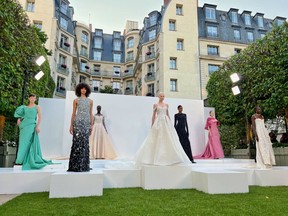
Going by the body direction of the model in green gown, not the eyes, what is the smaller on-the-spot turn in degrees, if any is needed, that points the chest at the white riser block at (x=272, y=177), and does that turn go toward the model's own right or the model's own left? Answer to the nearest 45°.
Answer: approximately 45° to the model's own left

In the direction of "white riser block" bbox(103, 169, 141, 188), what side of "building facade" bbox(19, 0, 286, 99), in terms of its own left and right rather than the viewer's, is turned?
front

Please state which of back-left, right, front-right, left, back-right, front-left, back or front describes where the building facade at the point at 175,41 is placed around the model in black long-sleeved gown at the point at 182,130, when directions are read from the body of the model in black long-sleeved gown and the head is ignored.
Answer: back

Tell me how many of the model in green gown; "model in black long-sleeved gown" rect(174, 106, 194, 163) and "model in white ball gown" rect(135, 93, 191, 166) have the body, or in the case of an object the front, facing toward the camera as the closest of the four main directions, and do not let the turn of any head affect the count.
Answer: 3

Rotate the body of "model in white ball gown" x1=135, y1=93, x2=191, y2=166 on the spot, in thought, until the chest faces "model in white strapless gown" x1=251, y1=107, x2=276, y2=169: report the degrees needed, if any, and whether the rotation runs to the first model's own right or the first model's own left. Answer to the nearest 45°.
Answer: approximately 90° to the first model's own left

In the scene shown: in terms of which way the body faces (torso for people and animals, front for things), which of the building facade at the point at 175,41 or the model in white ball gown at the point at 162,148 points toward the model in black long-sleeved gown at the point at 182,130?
the building facade

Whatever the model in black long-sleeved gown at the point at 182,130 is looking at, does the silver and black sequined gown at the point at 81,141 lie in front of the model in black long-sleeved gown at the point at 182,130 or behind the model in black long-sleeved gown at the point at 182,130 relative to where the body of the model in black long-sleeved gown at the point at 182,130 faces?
in front

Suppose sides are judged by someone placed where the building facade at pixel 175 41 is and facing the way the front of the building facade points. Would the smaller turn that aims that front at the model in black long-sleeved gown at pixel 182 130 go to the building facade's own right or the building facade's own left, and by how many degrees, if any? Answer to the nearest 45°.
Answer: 0° — it already faces them

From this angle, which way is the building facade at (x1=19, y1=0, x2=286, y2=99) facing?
toward the camera

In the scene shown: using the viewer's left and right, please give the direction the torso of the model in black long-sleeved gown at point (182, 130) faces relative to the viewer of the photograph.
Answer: facing the viewer

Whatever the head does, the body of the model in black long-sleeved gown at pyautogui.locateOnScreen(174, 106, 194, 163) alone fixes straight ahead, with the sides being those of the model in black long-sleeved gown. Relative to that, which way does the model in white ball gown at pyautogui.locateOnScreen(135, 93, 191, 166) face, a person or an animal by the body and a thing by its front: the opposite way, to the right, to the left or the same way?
the same way

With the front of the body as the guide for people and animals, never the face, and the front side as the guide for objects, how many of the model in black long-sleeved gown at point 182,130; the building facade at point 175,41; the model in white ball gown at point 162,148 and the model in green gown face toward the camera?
4

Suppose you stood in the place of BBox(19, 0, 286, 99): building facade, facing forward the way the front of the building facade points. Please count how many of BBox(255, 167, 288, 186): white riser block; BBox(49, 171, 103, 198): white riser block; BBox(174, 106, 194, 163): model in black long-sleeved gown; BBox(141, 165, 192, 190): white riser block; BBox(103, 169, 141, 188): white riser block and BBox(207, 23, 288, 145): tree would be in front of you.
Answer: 6

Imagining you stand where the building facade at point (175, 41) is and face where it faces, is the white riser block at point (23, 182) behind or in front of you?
in front

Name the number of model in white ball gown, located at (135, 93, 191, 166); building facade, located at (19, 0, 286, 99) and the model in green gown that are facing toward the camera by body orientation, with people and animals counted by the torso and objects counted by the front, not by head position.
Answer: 3

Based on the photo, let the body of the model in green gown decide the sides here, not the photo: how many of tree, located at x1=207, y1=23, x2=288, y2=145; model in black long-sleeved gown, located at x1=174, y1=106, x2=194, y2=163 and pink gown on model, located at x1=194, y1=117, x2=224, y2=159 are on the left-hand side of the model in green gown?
3
